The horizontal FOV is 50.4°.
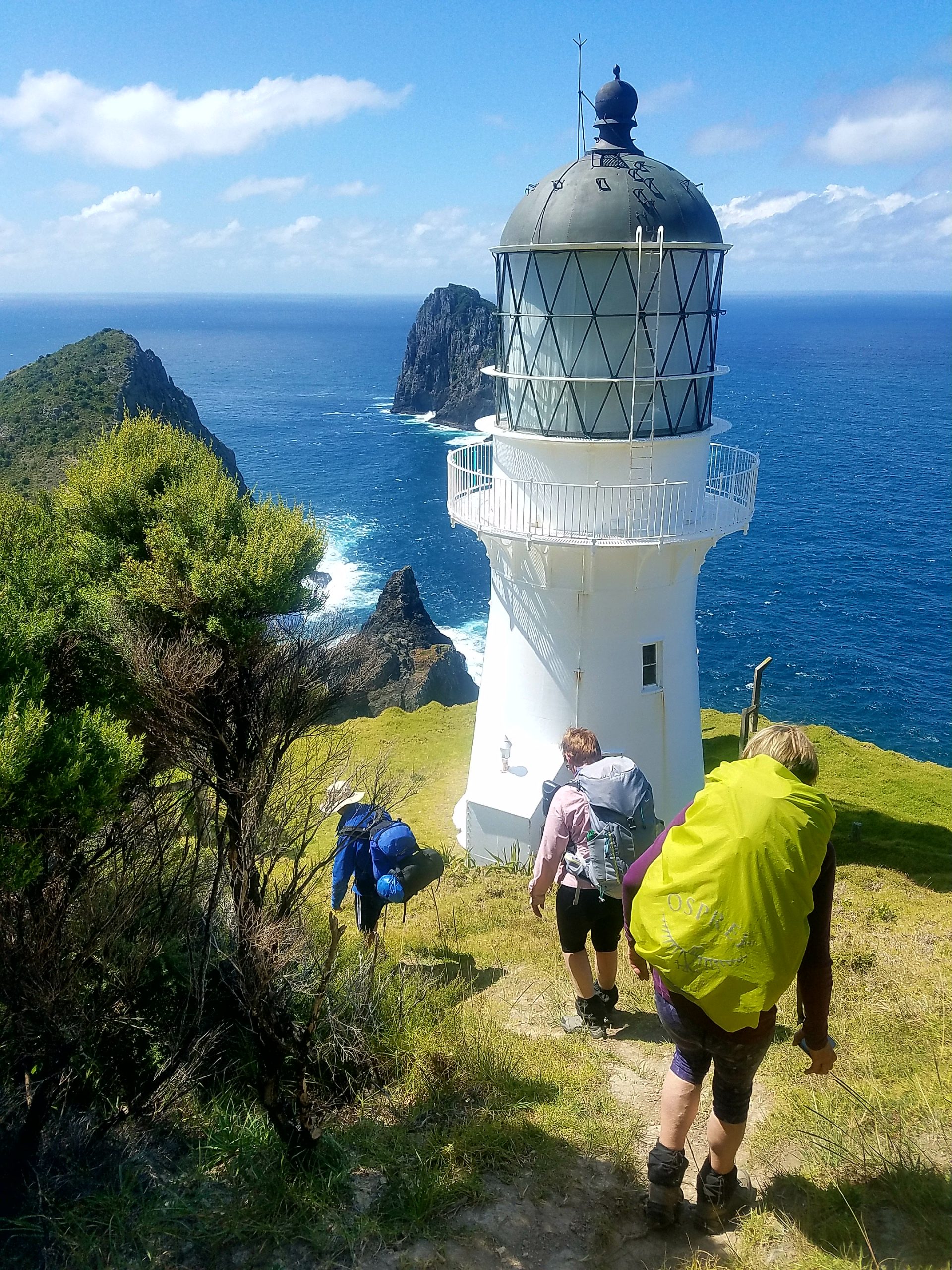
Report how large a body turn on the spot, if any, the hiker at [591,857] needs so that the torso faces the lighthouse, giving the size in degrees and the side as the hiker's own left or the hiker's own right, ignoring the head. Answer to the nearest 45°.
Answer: approximately 45° to the hiker's own right

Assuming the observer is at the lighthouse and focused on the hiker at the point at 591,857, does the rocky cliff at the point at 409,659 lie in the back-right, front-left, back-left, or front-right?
back-right

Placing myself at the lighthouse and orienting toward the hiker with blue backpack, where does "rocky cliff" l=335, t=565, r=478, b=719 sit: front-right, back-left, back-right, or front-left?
back-right

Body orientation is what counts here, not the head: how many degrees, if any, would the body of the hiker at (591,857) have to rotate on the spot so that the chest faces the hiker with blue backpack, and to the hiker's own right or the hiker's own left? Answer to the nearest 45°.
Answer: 0° — they already face them

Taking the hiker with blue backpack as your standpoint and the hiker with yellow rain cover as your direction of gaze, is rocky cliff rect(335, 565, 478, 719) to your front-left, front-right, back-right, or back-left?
back-left

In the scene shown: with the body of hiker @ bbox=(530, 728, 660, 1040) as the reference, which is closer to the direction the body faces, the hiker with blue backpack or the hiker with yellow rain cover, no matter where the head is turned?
the hiker with blue backpack

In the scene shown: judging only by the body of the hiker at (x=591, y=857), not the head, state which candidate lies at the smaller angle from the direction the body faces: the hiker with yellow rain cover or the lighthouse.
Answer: the lighthouse

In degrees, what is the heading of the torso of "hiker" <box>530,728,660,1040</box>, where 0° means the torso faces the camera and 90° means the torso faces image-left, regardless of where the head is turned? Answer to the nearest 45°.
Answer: approximately 135°

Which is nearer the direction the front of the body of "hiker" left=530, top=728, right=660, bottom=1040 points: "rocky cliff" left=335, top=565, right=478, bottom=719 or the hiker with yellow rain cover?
the rocky cliff

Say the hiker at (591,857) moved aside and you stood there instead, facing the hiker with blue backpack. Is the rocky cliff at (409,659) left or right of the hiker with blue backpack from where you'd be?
right
